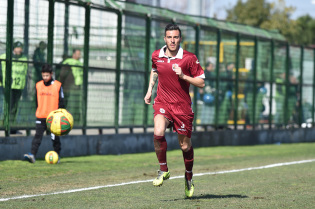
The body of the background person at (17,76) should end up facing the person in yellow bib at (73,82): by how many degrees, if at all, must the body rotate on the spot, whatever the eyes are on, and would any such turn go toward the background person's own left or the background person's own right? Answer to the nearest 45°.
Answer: approximately 135° to the background person's own left

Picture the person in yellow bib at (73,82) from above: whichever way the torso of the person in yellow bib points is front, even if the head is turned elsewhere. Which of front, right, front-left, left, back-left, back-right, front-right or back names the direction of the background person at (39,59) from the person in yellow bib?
right

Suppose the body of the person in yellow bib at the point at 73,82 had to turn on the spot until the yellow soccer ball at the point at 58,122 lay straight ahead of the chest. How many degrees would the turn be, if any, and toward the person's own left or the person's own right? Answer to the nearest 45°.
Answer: approximately 45° to the person's own right

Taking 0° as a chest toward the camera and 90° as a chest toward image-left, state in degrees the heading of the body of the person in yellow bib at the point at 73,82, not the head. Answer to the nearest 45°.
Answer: approximately 315°

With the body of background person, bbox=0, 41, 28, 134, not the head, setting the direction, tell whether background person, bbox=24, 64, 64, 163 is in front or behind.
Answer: in front

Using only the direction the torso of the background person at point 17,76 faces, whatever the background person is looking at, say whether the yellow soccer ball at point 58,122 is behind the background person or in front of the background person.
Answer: in front

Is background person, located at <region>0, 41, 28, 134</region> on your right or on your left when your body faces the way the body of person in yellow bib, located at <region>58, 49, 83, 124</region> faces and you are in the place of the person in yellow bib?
on your right

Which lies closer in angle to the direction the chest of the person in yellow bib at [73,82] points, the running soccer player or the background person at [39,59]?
the running soccer player

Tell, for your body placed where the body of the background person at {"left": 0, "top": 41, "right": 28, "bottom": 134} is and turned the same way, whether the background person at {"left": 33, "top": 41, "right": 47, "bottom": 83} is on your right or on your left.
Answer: on your left

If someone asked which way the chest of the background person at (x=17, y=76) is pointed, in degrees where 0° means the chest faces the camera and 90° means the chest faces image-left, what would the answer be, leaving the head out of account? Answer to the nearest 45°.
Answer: approximately 0°
